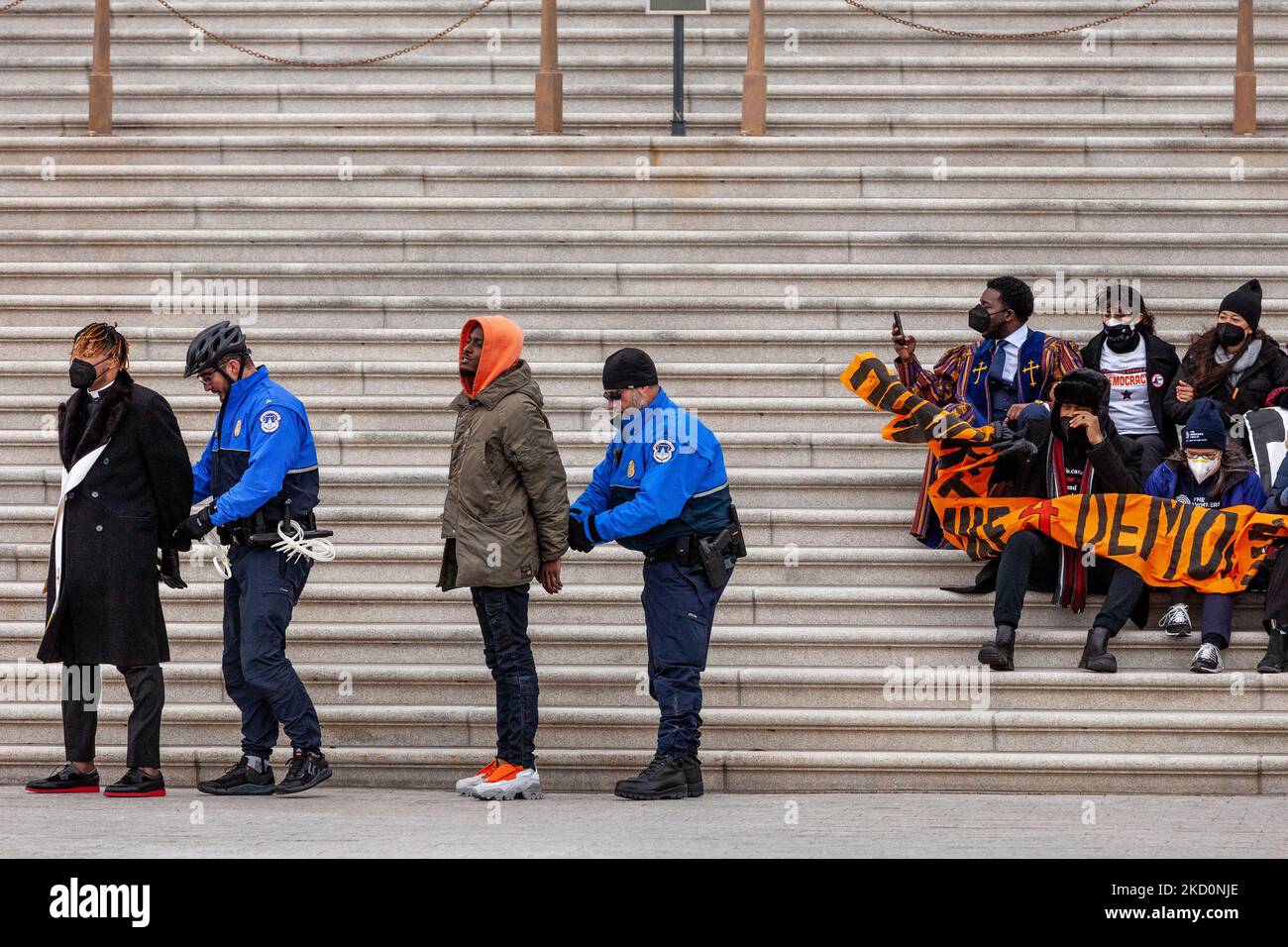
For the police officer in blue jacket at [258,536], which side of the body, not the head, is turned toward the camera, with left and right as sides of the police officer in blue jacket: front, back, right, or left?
left

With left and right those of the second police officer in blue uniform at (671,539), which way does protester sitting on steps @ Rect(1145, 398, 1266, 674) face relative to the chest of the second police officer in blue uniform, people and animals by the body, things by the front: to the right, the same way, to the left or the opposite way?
to the left

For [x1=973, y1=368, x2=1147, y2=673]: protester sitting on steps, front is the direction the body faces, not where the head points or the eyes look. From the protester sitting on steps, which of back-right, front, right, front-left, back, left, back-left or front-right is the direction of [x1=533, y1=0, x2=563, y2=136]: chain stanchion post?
back-right

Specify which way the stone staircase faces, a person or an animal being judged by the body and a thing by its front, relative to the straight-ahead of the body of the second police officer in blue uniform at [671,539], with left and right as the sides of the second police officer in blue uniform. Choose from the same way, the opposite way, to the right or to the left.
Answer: to the left

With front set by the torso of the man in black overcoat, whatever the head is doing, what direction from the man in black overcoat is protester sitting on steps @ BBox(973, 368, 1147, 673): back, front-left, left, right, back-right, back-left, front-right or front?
back-left

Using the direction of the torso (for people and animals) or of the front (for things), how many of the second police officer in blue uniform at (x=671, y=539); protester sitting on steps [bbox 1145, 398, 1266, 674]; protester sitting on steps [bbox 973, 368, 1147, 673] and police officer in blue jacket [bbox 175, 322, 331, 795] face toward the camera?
2

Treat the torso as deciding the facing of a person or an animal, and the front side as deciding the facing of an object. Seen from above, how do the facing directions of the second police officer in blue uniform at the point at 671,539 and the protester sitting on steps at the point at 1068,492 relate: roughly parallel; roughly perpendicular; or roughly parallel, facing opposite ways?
roughly perpendicular

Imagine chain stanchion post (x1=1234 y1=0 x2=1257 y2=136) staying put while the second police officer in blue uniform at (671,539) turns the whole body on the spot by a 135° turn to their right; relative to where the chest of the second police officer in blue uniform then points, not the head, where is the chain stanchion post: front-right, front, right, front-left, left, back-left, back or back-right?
front

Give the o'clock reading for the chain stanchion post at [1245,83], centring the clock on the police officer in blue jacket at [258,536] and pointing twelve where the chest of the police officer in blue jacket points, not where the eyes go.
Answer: The chain stanchion post is roughly at 5 o'clock from the police officer in blue jacket.

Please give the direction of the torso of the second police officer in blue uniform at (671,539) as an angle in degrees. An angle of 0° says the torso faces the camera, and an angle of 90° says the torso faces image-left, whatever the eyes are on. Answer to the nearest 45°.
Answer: approximately 90°
